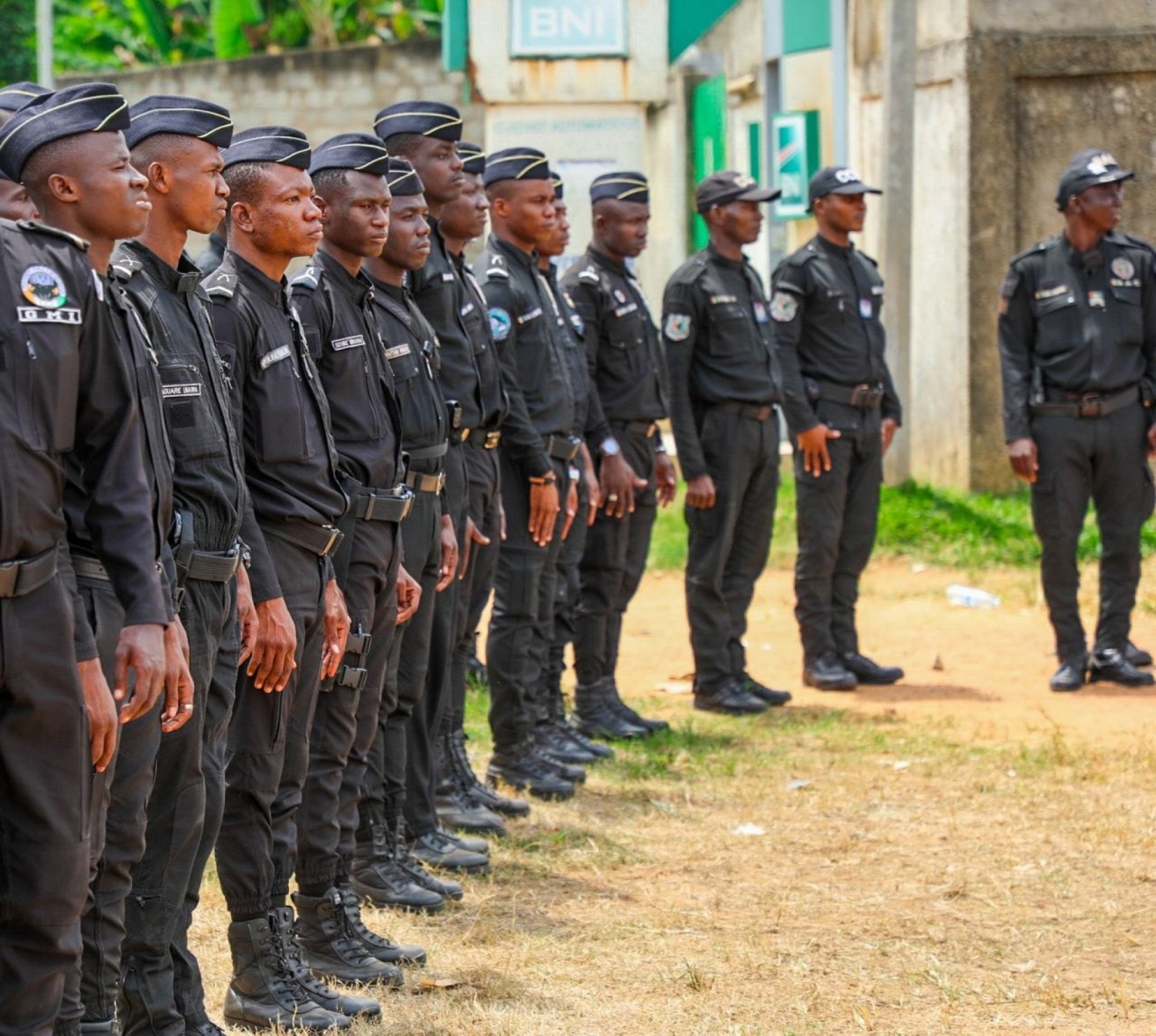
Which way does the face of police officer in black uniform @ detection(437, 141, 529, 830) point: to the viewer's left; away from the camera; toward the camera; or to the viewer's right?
to the viewer's right

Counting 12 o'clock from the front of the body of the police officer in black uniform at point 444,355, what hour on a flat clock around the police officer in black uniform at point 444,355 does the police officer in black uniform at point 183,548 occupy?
the police officer in black uniform at point 183,548 is roughly at 2 o'clock from the police officer in black uniform at point 444,355.

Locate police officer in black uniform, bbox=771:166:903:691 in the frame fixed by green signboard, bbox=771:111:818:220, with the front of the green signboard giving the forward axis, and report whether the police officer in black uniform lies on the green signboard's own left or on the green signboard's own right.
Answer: on the green signboard's own left

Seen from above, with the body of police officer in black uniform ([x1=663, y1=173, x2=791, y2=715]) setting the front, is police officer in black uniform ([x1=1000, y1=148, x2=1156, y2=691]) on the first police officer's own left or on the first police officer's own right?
on the first police officer's own left

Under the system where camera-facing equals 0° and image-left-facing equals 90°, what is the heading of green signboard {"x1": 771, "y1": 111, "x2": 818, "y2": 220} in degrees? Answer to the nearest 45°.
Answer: approximately 45°

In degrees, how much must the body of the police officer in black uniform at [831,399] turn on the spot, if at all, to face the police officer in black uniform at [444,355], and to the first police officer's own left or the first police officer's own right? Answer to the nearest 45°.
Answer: approximately 45° to the first police officer's own right

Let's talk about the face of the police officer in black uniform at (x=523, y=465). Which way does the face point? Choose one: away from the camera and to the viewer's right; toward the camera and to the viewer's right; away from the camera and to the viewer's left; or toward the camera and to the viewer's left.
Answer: toward the camera and to the viewer's right

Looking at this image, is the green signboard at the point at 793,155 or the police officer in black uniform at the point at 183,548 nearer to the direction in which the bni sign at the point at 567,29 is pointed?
the police officer in black uniform

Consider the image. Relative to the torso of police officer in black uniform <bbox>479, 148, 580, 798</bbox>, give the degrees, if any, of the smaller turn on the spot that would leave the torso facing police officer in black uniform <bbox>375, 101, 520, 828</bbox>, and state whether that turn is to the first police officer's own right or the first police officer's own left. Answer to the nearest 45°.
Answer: approximately 45° to the first police officer's own right
